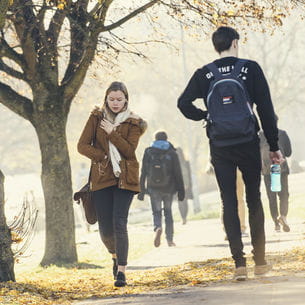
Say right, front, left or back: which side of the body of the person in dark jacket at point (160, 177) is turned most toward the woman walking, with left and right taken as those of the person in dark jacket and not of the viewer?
back

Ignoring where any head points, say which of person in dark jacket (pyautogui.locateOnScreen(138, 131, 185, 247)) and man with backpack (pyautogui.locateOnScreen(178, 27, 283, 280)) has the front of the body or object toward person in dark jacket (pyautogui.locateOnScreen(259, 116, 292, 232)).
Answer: the man with backpack

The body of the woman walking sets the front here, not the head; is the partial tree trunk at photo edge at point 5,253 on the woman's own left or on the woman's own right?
on the woman's own right

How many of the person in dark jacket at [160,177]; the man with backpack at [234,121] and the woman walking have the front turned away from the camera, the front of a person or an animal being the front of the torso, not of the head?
2

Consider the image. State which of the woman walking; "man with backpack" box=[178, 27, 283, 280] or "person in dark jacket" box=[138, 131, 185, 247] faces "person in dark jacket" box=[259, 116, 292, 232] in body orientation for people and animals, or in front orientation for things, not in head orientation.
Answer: the man with backpack

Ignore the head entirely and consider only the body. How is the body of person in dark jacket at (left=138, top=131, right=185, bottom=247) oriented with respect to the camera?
away from the camera

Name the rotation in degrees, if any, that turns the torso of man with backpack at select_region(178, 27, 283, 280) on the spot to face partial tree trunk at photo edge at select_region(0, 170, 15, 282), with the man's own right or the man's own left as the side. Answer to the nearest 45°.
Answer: approximately 45° to the man's own left

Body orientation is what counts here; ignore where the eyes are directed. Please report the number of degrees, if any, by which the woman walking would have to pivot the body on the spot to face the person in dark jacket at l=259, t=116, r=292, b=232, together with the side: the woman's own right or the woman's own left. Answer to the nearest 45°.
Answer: approximately 135° to the woman's own left

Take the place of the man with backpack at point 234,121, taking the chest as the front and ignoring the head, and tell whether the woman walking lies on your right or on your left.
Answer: on your left

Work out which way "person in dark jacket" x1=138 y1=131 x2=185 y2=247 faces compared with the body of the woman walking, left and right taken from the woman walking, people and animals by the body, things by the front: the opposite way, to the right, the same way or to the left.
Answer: the opposite way

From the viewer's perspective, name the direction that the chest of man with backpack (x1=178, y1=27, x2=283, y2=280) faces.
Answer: away from the camera

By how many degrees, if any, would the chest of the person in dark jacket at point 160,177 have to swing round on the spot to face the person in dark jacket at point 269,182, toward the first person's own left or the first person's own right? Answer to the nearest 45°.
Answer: approximately 90° to the first person's own right
